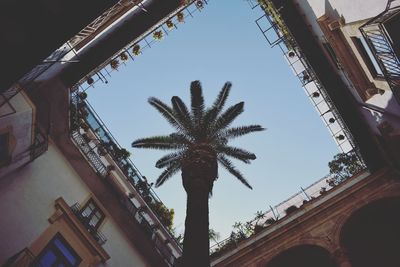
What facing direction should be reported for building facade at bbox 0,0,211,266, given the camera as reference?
facing the viewer and to the right of the viewer
